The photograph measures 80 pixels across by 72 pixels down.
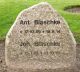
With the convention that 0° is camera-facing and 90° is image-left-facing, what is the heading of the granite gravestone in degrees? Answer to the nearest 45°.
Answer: approximately 0°
